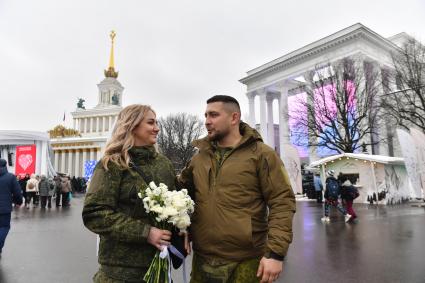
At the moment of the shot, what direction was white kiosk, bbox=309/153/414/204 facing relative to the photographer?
facing the viewer and to the left of the viewer

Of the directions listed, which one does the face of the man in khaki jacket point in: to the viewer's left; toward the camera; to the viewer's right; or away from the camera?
to the viewer's left

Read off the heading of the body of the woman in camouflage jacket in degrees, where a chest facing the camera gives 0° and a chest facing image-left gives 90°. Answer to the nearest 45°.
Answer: approximately 315°

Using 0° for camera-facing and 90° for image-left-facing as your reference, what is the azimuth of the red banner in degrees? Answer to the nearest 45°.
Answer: approximately 0°

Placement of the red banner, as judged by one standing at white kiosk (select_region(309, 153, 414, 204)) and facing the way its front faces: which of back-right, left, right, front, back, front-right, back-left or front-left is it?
front-right

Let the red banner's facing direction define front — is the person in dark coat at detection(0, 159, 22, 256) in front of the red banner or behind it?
in front
